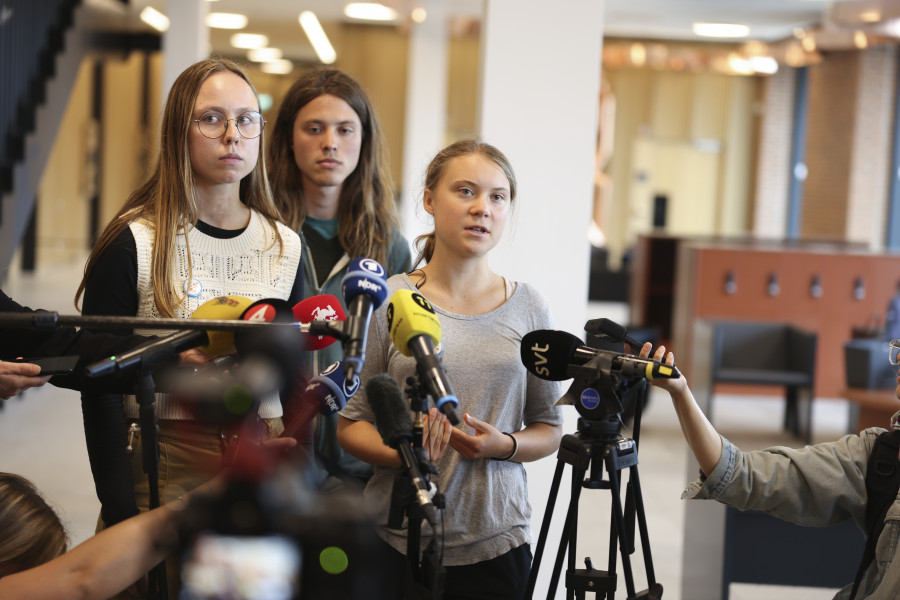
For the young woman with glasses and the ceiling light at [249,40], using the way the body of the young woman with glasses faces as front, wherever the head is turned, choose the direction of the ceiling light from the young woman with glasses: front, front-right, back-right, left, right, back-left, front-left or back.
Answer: back-left

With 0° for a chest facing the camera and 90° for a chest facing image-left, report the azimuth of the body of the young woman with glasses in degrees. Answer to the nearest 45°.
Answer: approximately 315°

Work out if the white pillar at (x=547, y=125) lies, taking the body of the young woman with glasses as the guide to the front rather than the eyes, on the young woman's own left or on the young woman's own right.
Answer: on the young woman's own left

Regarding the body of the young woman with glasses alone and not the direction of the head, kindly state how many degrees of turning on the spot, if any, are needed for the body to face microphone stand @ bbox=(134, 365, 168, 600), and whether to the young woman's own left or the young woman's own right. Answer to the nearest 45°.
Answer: approximately 45° to the young woman's own right

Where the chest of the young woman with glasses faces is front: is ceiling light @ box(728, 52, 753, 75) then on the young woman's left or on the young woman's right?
on the young woman's left

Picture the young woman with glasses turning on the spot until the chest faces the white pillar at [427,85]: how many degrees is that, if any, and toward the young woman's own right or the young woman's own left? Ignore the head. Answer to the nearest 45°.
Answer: approximately 135° to the young woman's own left

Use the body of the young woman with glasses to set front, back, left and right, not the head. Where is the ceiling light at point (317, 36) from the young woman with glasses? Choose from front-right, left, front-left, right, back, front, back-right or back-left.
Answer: back-left

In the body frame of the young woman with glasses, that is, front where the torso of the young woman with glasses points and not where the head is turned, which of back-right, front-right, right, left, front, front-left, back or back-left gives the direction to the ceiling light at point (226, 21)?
back-left

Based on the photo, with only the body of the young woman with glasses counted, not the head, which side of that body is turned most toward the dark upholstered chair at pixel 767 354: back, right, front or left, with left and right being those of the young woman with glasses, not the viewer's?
left

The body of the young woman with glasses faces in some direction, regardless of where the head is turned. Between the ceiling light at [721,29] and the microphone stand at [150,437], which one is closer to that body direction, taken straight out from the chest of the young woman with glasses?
the microphone stand

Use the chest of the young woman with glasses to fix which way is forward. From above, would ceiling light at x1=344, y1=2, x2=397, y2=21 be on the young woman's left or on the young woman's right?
on the young woman's left
